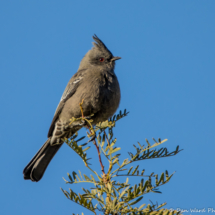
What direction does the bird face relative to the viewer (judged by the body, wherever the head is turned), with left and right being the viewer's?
facing the viewer and to the right of the viewer
